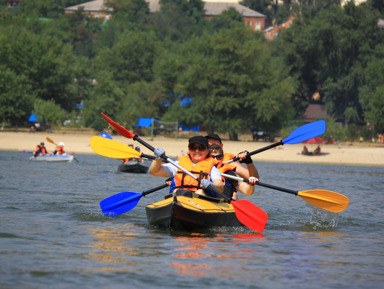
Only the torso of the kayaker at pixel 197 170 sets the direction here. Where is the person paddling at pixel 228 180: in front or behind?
behind

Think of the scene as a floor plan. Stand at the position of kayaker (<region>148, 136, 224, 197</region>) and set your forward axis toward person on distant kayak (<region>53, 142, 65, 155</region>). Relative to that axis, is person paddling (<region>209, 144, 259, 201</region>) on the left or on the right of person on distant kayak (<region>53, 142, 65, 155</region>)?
right

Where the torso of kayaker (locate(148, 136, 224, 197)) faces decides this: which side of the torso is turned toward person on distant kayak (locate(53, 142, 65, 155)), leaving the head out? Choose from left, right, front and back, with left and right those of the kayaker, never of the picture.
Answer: back

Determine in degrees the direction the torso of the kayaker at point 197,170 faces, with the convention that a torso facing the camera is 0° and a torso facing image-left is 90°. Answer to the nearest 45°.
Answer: approximately 0°
